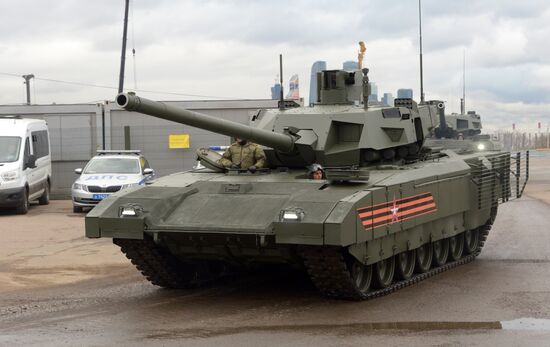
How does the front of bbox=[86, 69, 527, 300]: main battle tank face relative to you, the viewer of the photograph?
facing the viewer and to the left of the viewer

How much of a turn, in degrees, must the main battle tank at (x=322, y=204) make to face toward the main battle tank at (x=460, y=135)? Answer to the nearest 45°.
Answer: approximately 135° to its right

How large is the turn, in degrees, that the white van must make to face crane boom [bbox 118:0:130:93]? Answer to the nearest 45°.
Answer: approximately 180°

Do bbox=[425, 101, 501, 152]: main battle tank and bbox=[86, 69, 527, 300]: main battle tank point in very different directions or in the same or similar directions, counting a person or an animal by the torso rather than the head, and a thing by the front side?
same or similar directions

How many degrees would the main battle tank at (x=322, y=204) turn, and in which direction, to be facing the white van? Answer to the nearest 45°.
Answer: approximately 90° to its right

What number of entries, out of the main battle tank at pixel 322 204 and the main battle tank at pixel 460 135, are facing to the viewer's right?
0

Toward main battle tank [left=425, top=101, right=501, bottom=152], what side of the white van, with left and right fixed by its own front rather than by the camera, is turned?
left

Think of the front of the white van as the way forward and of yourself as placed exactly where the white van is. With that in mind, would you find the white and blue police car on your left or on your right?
on your left

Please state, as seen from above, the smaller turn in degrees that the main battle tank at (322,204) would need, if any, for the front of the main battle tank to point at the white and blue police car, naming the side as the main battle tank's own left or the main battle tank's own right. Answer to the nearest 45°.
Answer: approximately 90° to the main battle tank's own right

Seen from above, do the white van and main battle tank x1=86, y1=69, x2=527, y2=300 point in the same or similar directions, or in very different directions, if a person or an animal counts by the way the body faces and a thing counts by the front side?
same or similar directions

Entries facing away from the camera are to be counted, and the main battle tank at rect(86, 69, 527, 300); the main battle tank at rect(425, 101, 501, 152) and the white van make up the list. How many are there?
0
